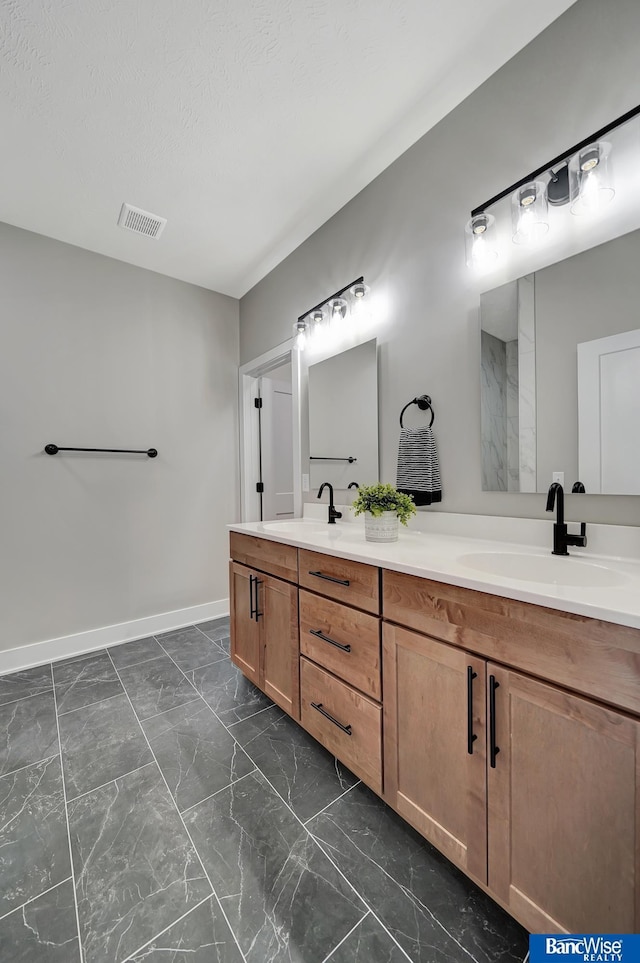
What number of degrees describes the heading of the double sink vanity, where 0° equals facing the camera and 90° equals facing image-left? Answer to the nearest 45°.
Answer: approximately 45°

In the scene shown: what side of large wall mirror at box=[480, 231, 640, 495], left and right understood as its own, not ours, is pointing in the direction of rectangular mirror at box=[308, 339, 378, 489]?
right

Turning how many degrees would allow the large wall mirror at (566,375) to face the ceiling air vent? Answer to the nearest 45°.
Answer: approximately 45° to its right

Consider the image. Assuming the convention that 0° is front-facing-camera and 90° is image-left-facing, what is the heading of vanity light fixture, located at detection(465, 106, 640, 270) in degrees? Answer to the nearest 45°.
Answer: approximately 45°
